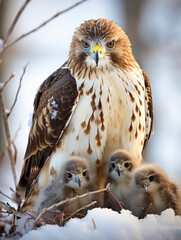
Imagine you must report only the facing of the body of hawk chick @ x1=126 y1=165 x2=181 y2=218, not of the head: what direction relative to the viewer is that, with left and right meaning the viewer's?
facing the viewer and to the left of the viewer

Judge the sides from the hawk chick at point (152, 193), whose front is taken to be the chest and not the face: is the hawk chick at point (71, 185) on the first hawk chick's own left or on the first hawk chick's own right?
on the first hawk chick's own right

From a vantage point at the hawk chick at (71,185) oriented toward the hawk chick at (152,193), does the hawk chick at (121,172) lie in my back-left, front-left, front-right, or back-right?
front-left

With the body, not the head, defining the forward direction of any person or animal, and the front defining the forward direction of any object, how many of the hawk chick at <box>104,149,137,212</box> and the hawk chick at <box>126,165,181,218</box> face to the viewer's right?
0

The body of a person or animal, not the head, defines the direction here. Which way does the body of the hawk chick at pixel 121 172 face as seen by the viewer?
toward the camera

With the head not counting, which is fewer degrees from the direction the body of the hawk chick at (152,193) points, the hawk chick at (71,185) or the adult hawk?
the hawk chick

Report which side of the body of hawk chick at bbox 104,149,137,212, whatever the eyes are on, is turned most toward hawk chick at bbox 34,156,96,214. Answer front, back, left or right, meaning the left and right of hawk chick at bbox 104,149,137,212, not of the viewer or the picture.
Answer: right

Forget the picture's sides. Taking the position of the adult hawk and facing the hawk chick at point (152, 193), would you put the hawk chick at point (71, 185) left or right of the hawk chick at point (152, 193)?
right

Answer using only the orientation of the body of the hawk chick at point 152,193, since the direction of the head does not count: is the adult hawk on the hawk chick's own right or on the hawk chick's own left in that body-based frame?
on the hawk chick's own right
